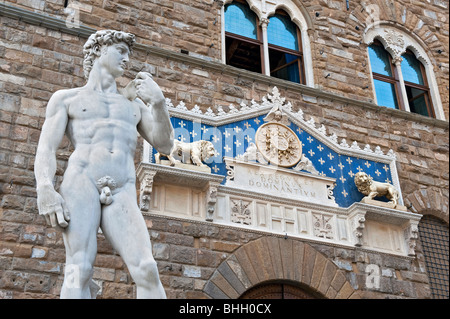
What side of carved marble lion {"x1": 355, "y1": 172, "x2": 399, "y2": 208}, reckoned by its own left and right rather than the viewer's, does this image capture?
left

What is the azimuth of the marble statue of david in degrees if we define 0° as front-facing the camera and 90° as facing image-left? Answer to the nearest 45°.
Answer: approximately 0°

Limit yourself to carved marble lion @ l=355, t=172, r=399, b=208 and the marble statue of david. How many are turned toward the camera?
1

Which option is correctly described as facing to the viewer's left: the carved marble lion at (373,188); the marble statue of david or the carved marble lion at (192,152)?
the carved marble lion at (373,188)

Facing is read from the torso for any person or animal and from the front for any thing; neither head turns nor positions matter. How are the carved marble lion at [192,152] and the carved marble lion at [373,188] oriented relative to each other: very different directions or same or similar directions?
very different directions

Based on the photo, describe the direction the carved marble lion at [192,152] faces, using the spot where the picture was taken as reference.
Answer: facing to the right of the viewer

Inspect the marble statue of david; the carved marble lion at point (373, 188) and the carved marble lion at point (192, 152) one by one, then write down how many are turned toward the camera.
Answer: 1

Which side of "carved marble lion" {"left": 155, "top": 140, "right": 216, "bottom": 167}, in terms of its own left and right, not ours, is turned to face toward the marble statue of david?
right

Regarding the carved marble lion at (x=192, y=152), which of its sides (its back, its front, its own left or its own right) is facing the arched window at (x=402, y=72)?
front

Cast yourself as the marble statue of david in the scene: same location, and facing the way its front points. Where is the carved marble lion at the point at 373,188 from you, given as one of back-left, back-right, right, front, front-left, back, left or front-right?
back-left

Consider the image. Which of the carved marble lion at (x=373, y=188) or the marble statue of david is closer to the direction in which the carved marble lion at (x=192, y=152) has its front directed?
the carved marble lion

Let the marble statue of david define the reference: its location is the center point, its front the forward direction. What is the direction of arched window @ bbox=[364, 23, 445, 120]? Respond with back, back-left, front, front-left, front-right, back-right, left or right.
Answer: back-left
